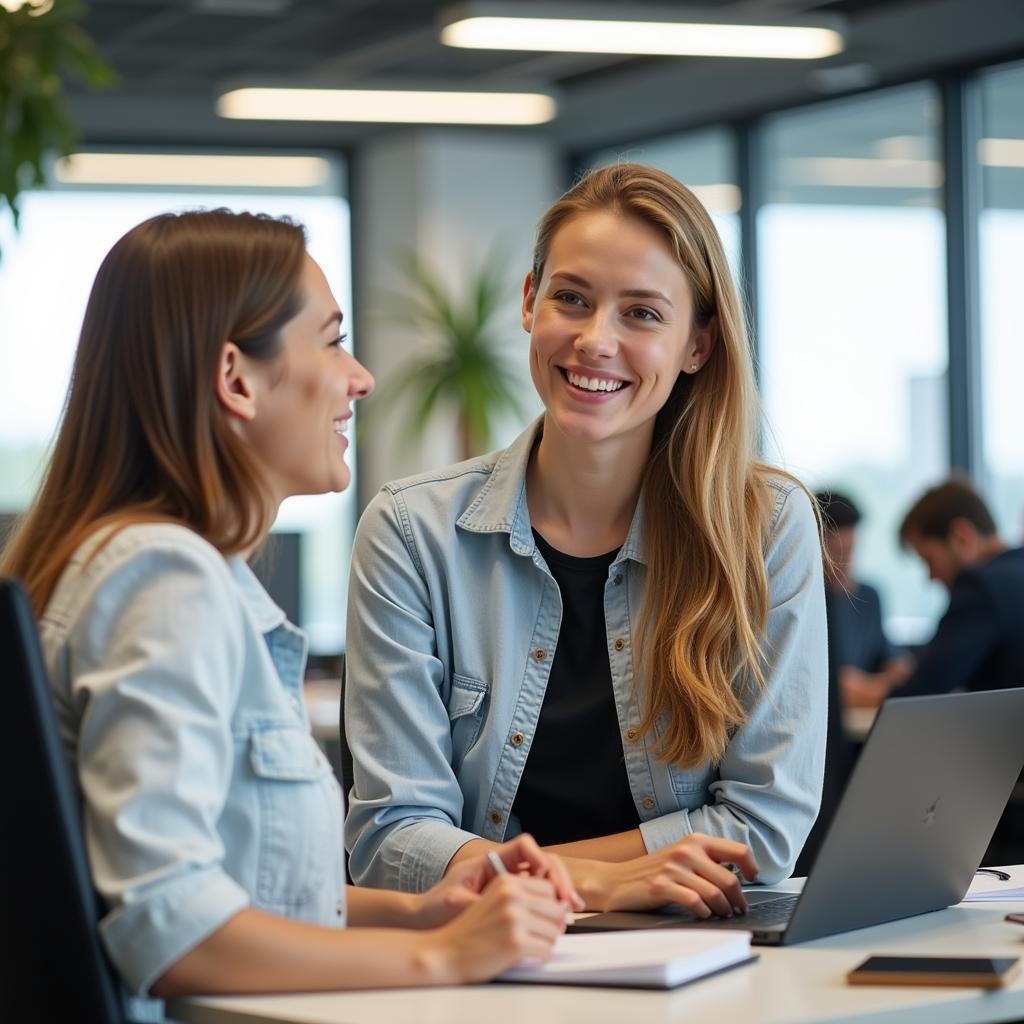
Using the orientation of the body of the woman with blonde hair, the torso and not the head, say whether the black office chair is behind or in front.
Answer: in front

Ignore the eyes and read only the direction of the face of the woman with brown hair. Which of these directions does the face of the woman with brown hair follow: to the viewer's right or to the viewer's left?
to the viewer's right

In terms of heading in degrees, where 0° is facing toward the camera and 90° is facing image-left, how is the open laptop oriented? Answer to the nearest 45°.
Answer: approximately 135°

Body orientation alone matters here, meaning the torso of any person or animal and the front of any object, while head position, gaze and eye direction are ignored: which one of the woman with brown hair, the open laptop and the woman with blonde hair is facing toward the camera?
the woman with blonde hair

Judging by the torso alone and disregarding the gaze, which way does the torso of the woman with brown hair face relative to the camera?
to the viewer's right

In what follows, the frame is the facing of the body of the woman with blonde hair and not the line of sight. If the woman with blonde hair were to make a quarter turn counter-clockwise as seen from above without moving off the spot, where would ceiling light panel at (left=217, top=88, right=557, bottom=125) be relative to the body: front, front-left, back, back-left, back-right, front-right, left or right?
left

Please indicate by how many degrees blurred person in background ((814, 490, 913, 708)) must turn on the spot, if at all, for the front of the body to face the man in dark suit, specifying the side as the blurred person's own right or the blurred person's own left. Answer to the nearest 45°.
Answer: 0° — they already face them
